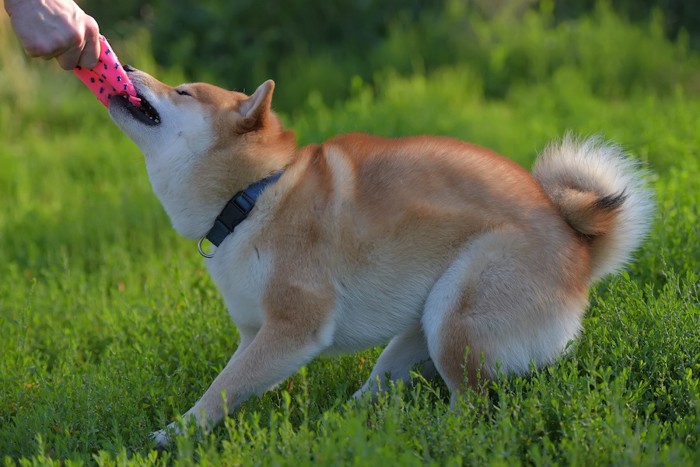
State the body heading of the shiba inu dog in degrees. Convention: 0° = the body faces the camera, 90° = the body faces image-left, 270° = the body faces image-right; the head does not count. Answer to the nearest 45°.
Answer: approximately 90°
